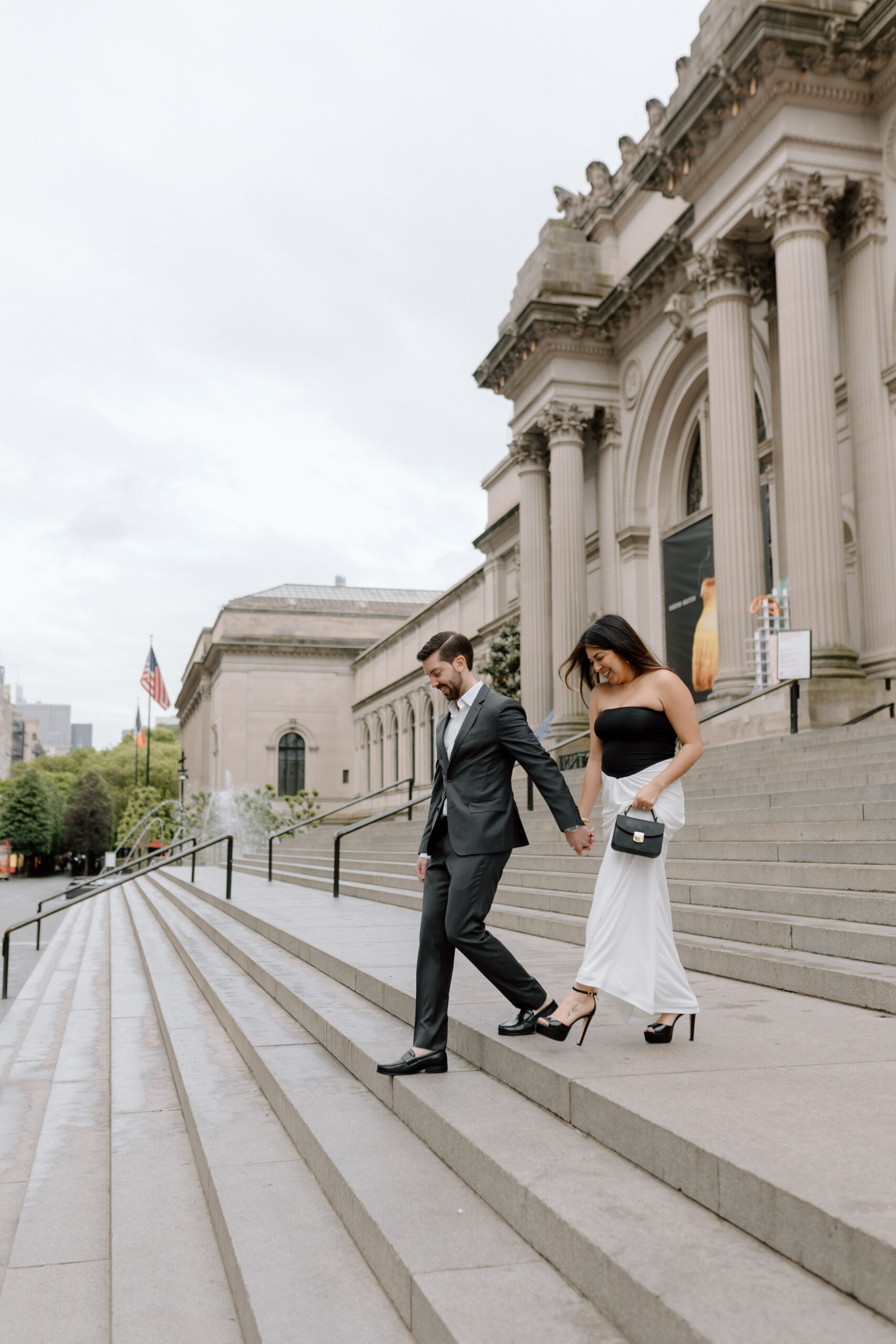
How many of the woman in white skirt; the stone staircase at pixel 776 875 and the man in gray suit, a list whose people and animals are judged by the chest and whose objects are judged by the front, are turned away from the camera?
0

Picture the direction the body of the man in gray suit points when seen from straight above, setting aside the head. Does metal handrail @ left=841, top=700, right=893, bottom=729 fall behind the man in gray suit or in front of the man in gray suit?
behind

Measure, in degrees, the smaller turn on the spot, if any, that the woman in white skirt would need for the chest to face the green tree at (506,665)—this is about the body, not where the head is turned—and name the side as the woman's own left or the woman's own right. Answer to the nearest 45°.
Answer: approximately 135° to the woman's own right

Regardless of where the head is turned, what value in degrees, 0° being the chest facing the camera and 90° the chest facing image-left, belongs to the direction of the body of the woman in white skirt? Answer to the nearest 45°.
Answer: approximately 45°

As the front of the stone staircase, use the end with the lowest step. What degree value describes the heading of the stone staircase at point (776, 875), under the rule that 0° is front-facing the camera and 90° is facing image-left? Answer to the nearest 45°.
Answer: approximately 45°

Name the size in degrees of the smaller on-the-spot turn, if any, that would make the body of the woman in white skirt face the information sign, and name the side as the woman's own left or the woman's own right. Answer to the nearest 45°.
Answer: approximately 135° to the woman's own right

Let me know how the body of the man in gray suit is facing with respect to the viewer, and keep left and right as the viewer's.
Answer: facing the viewer and to the left of the viewer

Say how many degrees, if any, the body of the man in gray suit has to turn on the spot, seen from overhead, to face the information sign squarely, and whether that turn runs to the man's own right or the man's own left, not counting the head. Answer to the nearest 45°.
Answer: approximately 135° to the man's own right

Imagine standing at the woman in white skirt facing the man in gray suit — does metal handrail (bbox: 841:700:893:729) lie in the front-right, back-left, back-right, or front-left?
back-right

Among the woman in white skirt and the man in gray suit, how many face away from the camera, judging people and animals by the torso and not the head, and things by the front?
0

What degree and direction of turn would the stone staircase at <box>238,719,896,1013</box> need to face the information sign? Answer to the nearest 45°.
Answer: approximately 135° to its right
